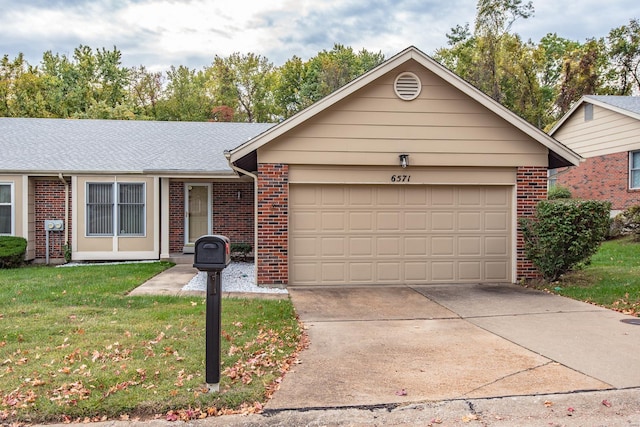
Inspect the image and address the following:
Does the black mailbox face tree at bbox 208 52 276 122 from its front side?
no

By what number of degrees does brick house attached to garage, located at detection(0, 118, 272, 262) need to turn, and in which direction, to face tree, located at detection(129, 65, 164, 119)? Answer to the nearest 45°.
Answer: approximately 180°

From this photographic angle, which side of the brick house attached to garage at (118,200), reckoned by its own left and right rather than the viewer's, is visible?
front

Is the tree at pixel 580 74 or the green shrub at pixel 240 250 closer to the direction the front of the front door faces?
the green shrub

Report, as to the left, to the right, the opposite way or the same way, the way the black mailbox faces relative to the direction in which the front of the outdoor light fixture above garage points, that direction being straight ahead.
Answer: the same way

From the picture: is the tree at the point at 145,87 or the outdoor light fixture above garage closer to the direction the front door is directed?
the outdoor light fixture above garage

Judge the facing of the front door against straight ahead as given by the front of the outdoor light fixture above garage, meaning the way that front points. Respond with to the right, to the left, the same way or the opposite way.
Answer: the same way

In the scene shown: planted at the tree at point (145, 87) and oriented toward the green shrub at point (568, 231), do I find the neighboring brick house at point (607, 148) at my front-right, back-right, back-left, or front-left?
front-left

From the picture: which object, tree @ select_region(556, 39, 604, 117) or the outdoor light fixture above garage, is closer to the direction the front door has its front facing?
the outdoor light fixture above garage

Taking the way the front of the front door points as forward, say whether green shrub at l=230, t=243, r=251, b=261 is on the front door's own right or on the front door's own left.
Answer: on the front door's own left

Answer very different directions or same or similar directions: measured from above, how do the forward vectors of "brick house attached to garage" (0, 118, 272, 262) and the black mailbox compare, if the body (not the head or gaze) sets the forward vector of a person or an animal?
same or similar directions

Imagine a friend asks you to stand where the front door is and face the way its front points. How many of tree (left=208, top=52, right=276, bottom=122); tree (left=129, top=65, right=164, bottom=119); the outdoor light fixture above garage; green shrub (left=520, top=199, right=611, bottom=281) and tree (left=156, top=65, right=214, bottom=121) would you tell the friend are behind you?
3

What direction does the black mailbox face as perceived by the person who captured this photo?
facing the viewer

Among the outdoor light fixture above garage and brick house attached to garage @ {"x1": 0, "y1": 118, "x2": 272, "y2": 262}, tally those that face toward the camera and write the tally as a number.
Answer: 2

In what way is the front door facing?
toward the camera

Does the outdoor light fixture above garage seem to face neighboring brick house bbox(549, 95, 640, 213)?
no

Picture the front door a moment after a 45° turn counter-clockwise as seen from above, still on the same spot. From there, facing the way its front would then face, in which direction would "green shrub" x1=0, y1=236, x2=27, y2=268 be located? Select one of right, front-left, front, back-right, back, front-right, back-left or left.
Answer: back-right

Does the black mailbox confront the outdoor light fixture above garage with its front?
no

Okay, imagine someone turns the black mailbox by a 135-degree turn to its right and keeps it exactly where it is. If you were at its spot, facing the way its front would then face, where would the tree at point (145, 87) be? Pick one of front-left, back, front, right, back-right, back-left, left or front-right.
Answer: front-right

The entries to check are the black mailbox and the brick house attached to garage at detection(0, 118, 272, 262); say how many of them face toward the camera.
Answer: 2
